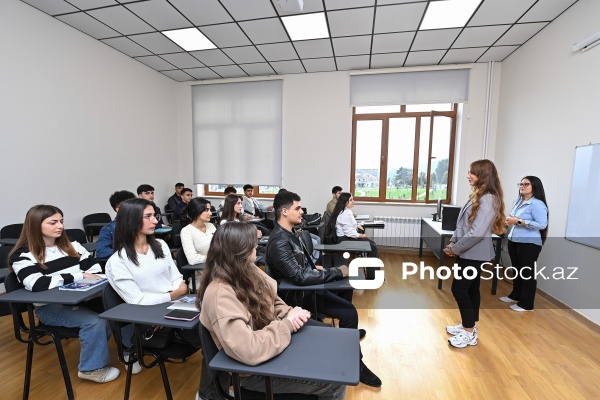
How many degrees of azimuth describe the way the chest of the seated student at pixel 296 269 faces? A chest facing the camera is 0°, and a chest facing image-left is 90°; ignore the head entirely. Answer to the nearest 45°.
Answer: approximately 270°

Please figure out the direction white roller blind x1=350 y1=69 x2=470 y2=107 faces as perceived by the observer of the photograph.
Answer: facing the viewer

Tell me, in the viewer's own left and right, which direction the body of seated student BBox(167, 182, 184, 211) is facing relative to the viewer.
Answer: facing the viewer and to the right of the viewer

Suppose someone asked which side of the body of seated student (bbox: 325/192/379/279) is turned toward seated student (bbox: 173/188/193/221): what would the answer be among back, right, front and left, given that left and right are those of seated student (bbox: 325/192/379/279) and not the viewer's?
back

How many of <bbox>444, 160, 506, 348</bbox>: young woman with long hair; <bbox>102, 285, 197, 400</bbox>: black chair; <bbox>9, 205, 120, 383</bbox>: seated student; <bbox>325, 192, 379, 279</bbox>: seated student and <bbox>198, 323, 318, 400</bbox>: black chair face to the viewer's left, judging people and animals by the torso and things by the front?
1

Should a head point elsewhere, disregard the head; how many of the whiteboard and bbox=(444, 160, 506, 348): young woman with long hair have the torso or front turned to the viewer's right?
0

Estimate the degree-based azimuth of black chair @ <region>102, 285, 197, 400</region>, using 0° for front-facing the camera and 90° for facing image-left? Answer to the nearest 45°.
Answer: approximately 270°

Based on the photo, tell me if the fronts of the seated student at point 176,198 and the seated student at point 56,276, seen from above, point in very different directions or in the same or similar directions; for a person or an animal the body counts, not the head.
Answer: same or similar directions

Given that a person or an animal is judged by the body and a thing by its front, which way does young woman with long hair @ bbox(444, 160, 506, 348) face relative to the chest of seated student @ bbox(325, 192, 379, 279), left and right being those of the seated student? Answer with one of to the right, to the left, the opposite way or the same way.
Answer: the opposite way

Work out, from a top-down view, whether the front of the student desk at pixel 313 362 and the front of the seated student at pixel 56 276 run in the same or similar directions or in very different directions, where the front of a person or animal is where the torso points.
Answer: same or similar directions

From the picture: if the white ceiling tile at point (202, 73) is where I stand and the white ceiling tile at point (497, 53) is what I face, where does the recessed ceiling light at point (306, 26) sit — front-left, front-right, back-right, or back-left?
front-right

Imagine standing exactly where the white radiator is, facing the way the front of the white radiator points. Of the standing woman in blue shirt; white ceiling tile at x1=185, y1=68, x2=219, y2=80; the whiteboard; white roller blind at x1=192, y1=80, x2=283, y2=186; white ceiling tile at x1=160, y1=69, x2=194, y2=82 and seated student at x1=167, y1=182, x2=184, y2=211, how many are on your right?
4

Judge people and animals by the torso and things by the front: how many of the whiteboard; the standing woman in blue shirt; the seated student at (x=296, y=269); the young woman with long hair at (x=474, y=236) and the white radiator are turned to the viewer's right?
1

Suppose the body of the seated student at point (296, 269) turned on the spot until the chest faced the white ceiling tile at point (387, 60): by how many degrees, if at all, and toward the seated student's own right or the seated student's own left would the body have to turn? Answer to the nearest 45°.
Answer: approximately 90° to the seated student's own left

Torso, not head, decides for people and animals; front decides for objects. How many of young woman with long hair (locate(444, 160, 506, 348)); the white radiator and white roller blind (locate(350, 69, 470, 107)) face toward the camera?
2

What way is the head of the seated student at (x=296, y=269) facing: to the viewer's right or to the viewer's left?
to the viewer's right
